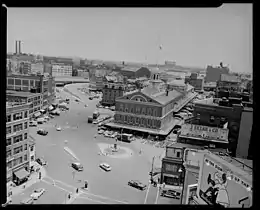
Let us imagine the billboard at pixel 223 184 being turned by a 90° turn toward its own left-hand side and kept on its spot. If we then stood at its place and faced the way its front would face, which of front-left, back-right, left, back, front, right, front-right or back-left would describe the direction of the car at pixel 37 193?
back-right

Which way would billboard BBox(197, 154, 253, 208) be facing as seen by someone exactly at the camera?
facing the viewer and to the left of the viewer

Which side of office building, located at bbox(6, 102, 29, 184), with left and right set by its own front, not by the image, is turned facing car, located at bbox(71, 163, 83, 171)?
front

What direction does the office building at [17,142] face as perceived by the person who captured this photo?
facing the viewer and to the right of the viewer

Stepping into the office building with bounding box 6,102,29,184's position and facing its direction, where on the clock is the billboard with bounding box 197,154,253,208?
The billboard is roughly at 12 o'clock from the office building.

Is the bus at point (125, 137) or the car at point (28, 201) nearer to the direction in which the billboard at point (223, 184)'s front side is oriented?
the car

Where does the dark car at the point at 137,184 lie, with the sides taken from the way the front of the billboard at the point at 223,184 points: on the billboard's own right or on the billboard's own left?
on the billboard's own right

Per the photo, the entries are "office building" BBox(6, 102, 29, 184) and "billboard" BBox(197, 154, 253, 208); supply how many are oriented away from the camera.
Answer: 0

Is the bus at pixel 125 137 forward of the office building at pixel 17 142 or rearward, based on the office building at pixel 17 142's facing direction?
forward

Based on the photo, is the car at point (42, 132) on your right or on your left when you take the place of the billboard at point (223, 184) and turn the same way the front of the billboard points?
on your right

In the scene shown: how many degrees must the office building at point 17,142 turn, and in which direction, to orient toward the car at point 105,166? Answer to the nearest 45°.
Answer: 0° — it already faces it
